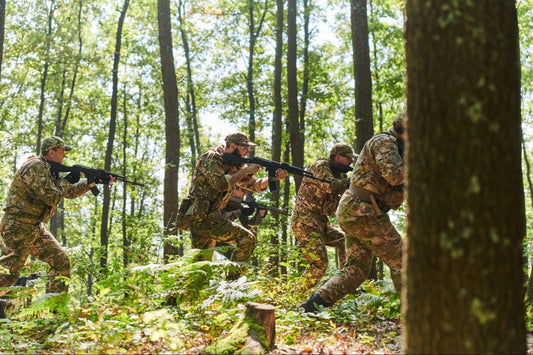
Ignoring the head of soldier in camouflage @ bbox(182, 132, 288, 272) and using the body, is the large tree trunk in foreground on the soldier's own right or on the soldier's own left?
on the soldier's own right

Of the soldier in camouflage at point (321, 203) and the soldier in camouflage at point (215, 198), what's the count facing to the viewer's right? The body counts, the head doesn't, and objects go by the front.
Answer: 2

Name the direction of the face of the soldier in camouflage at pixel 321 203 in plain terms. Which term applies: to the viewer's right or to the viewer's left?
to the viewer's right

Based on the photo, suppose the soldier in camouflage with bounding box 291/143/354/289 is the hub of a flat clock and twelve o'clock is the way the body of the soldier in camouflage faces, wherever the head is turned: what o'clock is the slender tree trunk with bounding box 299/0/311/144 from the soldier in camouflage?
The slender tree trunk is roughly at 9 o'clock from the soldier in camouflage.

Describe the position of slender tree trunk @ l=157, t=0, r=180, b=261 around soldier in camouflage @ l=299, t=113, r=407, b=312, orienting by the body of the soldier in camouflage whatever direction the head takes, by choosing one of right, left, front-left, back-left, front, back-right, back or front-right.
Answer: back-left

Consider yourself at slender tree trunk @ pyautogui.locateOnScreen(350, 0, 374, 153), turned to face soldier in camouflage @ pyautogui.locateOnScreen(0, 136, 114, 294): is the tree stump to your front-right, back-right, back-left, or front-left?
front-left

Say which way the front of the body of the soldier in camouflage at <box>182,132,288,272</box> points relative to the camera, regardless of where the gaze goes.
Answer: to the viewer's right

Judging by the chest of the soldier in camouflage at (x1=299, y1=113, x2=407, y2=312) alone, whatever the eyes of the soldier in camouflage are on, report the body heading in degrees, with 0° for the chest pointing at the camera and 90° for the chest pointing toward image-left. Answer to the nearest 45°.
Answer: approximately 270°

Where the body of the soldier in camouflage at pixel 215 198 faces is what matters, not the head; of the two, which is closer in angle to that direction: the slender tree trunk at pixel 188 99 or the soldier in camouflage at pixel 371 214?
the soldier in camouflage

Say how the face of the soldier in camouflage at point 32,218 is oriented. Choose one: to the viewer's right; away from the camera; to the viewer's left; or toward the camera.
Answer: to the viewer's right

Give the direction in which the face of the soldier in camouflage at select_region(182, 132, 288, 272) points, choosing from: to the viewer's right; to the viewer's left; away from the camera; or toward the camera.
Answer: to the viewer's right

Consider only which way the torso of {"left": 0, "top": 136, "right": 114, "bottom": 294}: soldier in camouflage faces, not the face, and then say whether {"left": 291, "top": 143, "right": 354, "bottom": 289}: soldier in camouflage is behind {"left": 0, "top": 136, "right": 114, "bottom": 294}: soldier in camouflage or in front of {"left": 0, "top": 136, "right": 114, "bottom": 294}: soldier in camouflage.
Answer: in front

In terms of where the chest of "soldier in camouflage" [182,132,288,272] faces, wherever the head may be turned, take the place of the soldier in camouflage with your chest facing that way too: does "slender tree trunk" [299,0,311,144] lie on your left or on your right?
on your left

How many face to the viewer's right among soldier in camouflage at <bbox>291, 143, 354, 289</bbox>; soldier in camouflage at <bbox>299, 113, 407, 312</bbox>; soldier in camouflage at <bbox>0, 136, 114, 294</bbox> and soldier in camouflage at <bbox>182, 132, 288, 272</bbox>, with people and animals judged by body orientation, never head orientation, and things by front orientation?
4

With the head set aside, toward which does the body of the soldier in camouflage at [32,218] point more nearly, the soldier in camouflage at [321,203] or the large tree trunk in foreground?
the soldier in camouflage

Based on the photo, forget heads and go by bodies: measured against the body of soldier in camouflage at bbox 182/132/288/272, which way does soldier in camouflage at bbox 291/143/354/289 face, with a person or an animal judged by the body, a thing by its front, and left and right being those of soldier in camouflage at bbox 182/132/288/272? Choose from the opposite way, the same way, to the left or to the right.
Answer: the same way

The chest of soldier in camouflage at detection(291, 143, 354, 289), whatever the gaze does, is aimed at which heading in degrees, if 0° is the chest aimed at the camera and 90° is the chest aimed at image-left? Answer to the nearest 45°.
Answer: approximately 270°

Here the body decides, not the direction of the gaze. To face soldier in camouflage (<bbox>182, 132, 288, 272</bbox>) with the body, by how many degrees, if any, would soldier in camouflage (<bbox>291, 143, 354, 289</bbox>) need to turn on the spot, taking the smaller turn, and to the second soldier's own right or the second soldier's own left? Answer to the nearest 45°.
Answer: approximately 135° to the second soldier's own right
